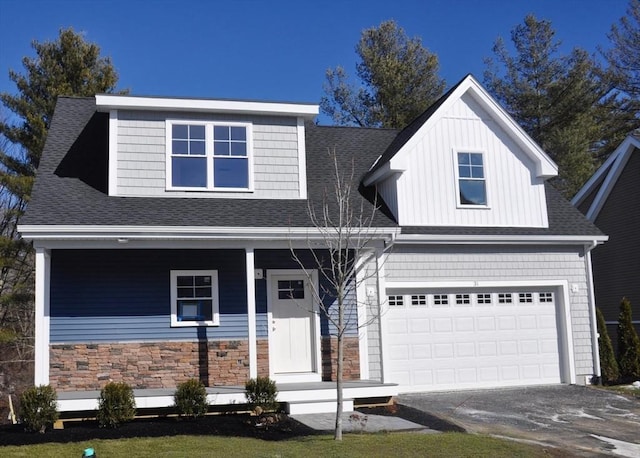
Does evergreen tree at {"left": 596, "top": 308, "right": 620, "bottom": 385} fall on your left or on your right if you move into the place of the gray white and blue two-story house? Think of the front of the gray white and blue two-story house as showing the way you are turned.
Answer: on your left

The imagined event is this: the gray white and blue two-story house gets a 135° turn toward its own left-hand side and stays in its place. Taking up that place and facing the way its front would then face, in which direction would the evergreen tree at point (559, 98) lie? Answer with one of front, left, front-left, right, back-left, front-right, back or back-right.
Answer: front

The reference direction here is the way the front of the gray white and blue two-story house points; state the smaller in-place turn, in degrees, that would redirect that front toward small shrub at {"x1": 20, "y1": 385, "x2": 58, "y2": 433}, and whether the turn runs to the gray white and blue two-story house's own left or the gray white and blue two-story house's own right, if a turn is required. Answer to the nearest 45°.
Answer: approximately 45° to the gray white and blue two-story house's own right

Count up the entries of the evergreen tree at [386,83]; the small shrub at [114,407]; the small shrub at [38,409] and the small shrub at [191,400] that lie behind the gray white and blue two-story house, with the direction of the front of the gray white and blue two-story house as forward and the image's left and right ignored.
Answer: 1

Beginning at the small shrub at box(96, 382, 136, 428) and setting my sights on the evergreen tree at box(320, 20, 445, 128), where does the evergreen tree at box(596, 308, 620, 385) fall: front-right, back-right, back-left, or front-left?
front-right

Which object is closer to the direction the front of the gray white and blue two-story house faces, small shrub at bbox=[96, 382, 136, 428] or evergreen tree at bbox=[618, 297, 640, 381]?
the small shrub

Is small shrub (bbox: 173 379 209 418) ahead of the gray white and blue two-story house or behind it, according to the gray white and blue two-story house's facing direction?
ahead

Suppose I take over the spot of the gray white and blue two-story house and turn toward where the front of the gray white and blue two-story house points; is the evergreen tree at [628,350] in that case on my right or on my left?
on my left

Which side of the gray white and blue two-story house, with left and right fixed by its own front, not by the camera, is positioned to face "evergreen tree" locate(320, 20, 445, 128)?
back

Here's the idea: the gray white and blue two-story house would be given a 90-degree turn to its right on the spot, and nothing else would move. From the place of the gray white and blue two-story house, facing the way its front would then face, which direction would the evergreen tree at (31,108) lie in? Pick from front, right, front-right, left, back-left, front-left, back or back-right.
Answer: front-right

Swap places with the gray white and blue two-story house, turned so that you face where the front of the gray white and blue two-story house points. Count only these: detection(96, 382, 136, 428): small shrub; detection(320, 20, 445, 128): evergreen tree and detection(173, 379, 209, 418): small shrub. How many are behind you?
1

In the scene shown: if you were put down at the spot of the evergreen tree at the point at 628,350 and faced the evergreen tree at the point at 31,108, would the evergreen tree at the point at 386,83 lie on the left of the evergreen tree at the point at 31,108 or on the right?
right

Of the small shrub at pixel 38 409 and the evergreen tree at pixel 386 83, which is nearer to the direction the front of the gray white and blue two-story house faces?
the small shrub

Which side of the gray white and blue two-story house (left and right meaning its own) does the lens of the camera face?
front
